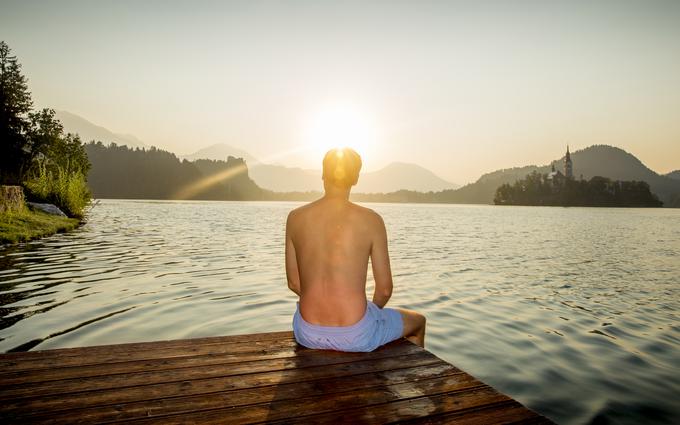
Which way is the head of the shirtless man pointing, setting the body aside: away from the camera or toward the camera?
away from the camera

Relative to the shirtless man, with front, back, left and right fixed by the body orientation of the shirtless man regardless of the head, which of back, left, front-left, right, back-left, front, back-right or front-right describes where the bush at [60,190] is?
front-left

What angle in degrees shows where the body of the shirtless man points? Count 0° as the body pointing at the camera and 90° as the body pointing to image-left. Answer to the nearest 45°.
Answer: approximately 180°

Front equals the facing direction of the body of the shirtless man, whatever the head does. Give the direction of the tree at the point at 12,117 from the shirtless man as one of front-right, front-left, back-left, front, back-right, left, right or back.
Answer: front-left
